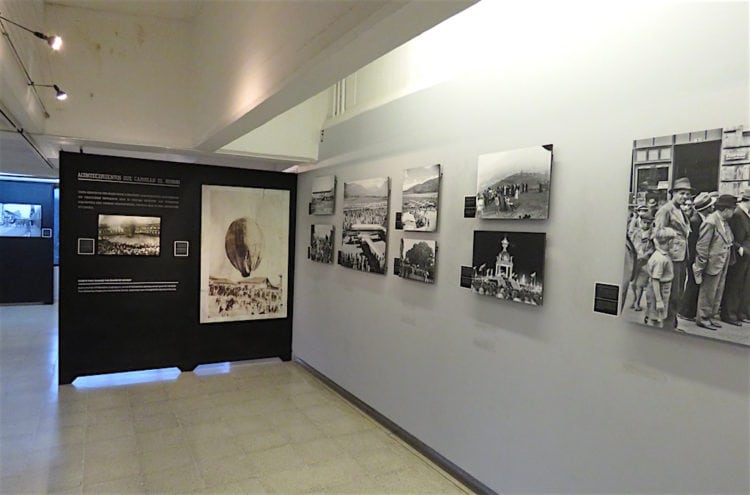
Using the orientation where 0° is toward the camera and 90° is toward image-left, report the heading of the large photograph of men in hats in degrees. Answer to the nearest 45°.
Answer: approximately 45°

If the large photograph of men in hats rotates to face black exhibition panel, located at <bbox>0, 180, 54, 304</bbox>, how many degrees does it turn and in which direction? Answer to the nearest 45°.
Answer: approximately 45° to its right

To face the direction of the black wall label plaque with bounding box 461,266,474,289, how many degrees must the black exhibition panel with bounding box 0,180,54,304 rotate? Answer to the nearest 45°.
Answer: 0° — it already faces it

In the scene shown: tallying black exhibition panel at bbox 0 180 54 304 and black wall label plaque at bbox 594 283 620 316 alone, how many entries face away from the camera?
0

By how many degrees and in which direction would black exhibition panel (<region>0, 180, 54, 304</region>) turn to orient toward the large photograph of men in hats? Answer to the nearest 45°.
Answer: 0° — it already faces it

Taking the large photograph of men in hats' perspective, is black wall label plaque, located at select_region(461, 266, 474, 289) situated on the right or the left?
on its right

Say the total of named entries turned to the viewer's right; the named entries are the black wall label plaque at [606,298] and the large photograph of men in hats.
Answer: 0

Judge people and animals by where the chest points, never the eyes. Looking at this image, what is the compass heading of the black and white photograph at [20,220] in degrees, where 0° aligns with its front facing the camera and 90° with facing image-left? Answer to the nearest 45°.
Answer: approximately 0°
